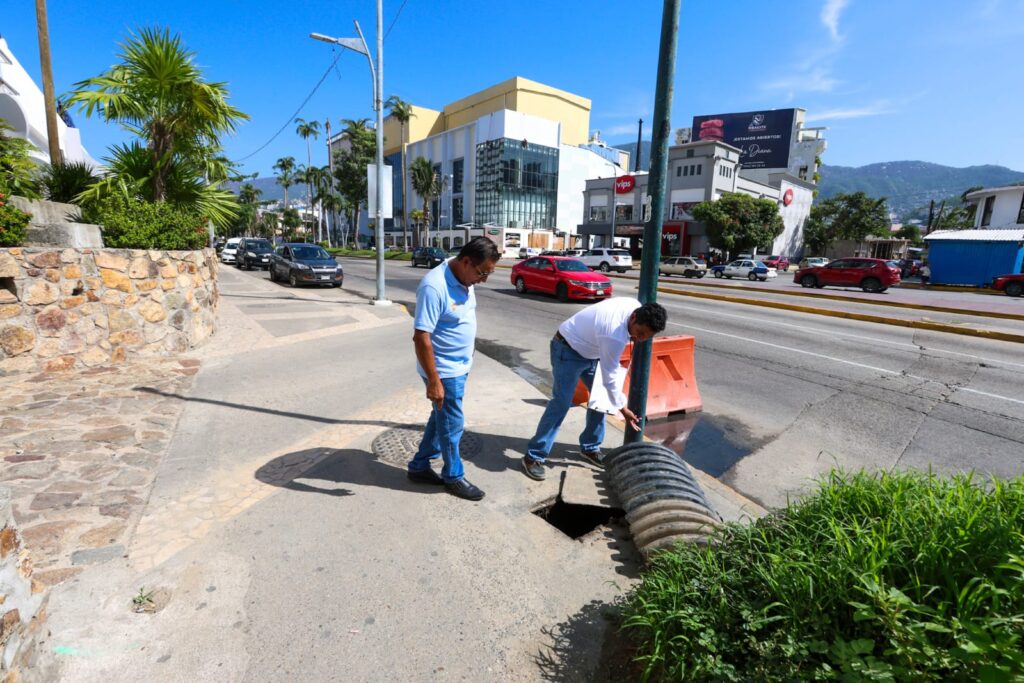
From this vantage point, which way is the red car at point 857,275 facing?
to the viewer's left

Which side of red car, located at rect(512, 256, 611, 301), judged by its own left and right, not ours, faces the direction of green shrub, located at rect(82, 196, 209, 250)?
right

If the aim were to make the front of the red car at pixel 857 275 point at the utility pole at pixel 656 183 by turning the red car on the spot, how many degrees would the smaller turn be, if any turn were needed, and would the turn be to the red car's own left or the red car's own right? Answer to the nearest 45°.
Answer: approximately 90° to the red car's own left

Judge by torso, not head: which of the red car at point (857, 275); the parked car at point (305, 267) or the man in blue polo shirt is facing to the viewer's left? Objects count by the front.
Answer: the red car

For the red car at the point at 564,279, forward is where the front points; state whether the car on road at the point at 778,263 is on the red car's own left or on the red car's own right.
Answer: on the red car's own left

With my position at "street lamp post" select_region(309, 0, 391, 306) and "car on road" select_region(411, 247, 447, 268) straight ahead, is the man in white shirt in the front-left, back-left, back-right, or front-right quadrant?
back-right

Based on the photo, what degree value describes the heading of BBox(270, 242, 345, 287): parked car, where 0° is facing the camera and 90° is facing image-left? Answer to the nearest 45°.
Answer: approximately 315°

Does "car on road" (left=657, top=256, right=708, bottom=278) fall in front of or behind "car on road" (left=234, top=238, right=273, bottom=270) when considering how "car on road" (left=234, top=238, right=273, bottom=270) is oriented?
in front

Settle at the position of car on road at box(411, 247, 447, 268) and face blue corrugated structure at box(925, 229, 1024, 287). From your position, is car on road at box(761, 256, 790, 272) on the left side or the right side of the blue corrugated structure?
left

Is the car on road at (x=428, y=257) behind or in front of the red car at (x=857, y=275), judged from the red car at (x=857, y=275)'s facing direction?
in front

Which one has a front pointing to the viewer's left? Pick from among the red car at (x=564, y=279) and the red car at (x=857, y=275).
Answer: the red car at (x=857, y=275)

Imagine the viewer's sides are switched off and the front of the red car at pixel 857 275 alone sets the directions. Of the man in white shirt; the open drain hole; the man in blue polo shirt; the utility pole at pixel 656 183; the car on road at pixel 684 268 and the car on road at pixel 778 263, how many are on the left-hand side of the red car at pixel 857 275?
4

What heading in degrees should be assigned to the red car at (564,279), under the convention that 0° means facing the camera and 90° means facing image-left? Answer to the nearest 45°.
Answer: approximately 315°

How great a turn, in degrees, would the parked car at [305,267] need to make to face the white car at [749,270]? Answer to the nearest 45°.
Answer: approximately 45° to its left

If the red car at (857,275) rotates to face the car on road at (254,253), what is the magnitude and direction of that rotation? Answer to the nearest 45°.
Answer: approximately 45° to its left
